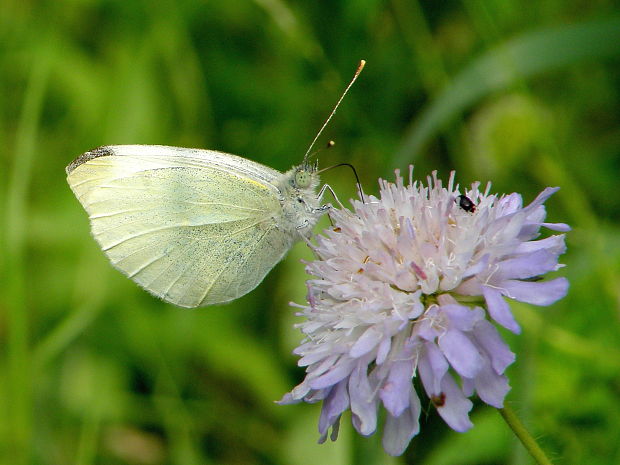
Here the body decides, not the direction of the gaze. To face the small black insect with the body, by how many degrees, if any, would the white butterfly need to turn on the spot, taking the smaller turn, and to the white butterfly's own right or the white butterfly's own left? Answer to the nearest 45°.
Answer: approximately 45° to the white butterfly's own right

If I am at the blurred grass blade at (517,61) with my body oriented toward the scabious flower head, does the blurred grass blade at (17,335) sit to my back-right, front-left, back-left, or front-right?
front-right

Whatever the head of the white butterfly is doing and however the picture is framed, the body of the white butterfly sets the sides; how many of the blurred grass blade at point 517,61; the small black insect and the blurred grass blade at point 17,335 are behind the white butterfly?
1

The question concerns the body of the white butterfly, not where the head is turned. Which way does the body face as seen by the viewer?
to the viewer's right

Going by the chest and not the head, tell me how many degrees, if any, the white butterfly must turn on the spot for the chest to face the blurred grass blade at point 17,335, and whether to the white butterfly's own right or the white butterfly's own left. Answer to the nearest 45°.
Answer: approximately 180°
